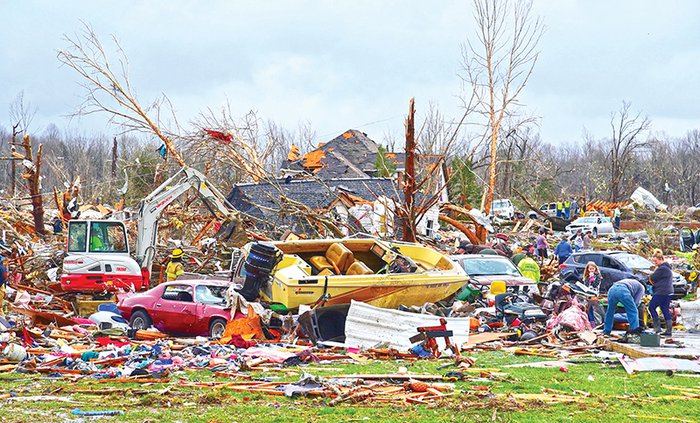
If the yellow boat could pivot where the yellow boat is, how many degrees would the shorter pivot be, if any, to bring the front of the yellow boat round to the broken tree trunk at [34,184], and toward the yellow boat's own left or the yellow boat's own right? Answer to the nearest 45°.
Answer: approximately 135° to the yellow boat's own left

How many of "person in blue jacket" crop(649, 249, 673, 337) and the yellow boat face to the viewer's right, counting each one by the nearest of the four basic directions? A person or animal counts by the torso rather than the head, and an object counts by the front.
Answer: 1

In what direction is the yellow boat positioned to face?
to the viewer's right

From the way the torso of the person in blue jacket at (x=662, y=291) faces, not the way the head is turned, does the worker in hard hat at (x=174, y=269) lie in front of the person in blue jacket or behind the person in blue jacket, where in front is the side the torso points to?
in front

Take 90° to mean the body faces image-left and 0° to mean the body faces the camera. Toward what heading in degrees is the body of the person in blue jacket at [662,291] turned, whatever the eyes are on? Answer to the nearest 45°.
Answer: approximately 90°

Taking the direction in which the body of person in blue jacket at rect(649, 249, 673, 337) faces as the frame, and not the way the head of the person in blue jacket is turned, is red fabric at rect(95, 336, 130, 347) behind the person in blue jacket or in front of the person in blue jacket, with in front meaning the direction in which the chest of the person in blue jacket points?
in front

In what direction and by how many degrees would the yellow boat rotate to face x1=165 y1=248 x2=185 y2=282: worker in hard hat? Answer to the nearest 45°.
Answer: approximately 135° to its left
